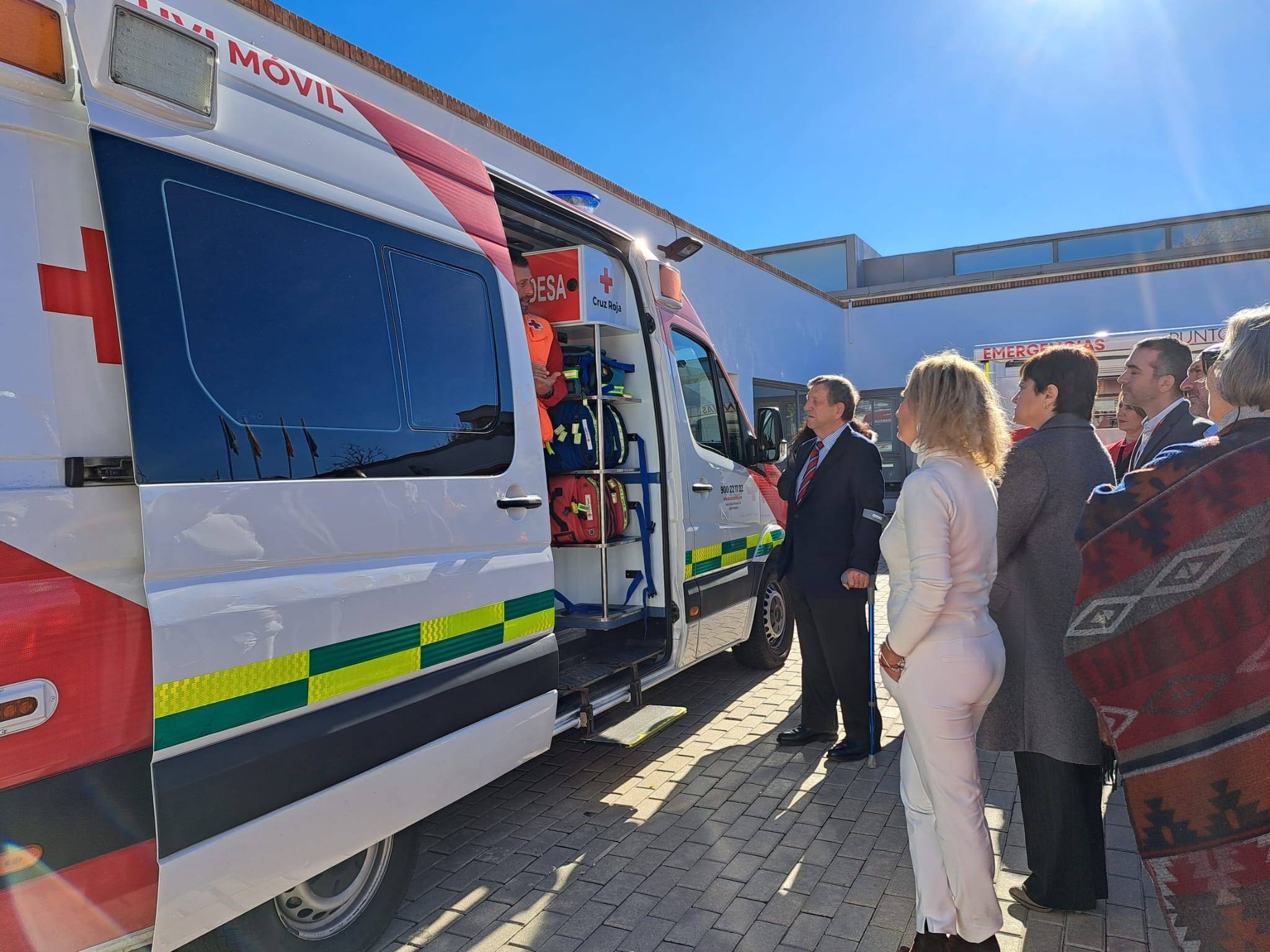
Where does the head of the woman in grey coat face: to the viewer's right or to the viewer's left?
to the viewer's left

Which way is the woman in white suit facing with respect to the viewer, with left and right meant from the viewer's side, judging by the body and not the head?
facing away from the viewer and to the left of the viewer

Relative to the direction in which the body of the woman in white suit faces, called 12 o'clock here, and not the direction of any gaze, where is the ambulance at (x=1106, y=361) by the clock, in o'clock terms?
The ambulance is roughly at 2 o'clock from the woman in white suit.

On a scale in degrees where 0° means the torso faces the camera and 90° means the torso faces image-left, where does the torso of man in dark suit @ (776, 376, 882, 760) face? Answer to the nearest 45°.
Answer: approximately 45°

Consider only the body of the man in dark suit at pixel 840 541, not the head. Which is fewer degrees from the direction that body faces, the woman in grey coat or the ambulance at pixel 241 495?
the ambulance

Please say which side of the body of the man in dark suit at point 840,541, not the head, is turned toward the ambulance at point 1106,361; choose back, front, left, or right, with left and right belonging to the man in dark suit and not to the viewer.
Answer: back

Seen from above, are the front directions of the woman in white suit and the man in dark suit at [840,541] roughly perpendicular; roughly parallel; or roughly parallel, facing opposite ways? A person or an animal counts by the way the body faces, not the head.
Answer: roughly perpendicular

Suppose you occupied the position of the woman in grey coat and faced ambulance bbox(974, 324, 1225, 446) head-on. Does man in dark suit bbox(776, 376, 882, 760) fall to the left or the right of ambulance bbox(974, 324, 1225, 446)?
left

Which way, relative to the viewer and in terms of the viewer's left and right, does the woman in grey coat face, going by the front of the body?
facing away from the viewer and to the left of the viewer

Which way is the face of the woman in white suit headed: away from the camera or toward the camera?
away from the camera

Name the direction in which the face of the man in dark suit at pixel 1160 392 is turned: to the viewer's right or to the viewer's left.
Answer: to the viewer's left

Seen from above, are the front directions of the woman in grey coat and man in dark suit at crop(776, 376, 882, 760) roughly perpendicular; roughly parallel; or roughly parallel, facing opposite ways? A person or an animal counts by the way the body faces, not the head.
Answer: roughly perpendicular

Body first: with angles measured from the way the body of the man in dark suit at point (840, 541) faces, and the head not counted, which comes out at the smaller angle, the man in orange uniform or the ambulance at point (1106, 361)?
the man in orange uniform

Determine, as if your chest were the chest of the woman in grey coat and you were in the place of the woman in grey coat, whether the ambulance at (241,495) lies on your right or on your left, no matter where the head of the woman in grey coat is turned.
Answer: on your left

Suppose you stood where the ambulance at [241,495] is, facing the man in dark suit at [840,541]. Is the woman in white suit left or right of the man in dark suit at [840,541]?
right
